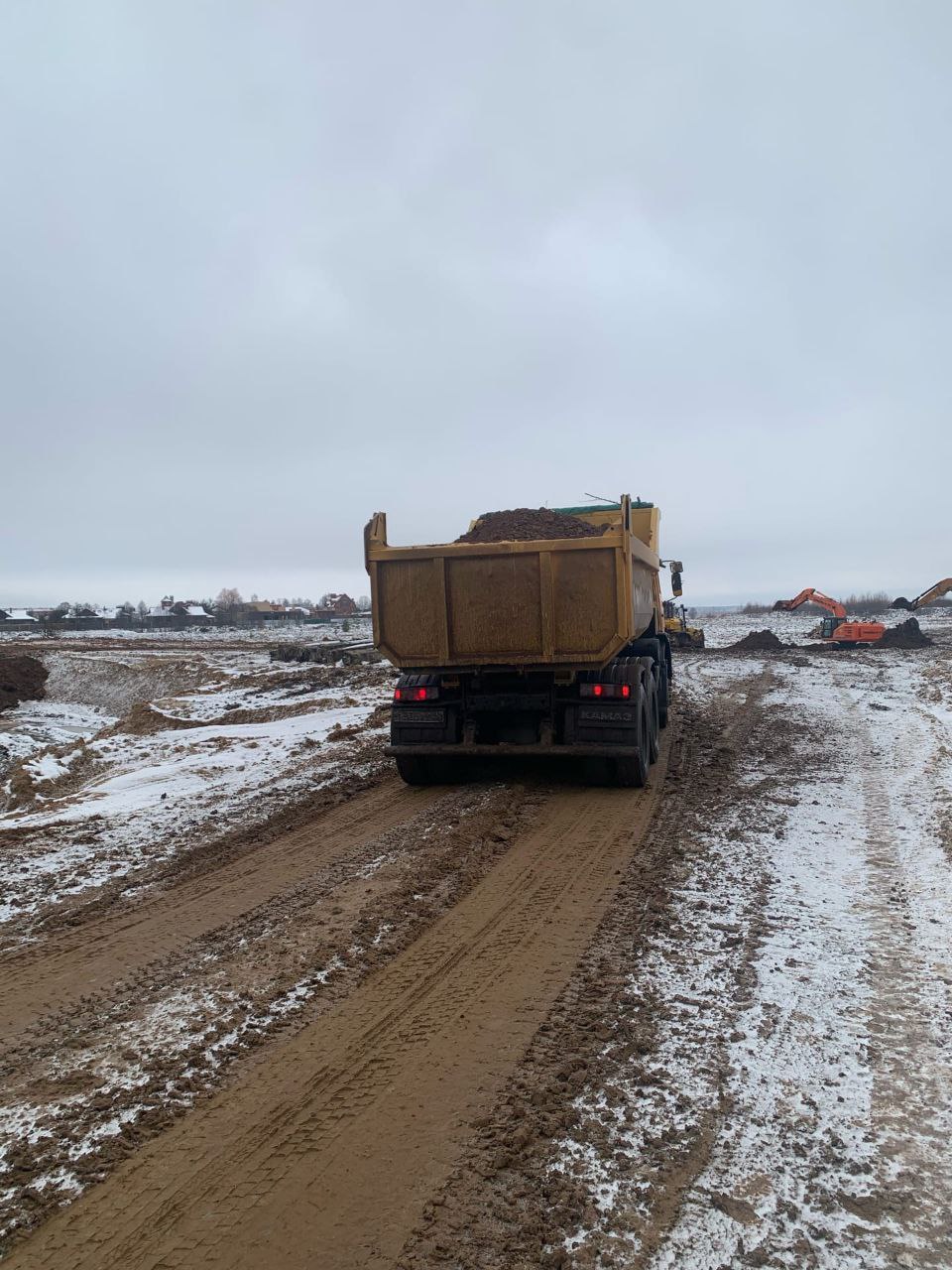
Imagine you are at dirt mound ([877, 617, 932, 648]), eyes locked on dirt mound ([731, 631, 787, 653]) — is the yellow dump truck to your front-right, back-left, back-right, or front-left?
front-left

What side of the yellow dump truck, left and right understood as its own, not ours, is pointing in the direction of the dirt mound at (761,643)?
front

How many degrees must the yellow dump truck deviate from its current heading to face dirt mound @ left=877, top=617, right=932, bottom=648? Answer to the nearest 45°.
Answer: approximately 45° to its right

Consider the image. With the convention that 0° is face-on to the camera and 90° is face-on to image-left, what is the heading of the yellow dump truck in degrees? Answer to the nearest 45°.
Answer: approximately 180°
